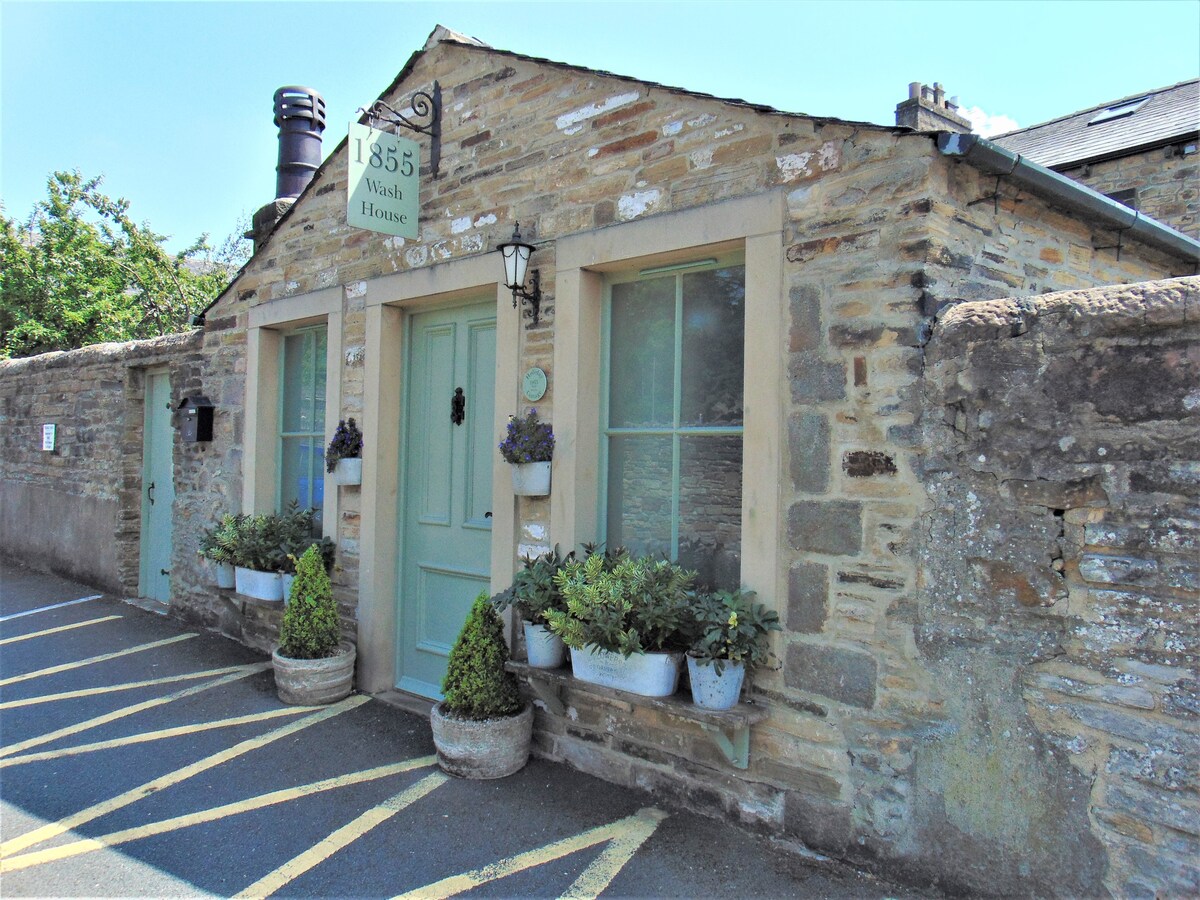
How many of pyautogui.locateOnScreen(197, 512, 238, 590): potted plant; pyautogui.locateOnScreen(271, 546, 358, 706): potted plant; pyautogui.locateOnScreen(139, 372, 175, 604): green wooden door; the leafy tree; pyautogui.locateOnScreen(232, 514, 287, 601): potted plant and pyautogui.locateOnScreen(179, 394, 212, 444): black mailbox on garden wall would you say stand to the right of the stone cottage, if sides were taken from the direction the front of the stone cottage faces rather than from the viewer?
6

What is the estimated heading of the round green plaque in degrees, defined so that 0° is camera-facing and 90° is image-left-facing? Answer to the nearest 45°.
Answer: approximately 45°

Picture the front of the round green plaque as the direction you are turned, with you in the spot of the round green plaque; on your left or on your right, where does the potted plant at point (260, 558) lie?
on your right

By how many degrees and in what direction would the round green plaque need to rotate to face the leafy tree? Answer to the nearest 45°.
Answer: approximately 90° to its right

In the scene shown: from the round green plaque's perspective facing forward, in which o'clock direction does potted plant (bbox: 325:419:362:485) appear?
The potted plant is roughly at 3 o'clock from the round green plaque.

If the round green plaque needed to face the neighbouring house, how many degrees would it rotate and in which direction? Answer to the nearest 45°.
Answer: approximately 180°

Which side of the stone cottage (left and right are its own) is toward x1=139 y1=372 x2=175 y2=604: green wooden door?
right

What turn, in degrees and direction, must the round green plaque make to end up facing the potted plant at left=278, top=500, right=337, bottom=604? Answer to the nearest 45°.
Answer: approximately 90° to its right

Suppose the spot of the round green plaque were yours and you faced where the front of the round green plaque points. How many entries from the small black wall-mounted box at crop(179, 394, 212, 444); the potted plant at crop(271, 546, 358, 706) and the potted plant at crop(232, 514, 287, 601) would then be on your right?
3

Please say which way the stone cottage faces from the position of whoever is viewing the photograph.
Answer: facing the viewer and to the left of the viewer

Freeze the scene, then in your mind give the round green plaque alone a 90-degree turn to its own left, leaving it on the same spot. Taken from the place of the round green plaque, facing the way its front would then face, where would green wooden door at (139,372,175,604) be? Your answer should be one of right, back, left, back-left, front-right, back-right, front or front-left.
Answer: back
